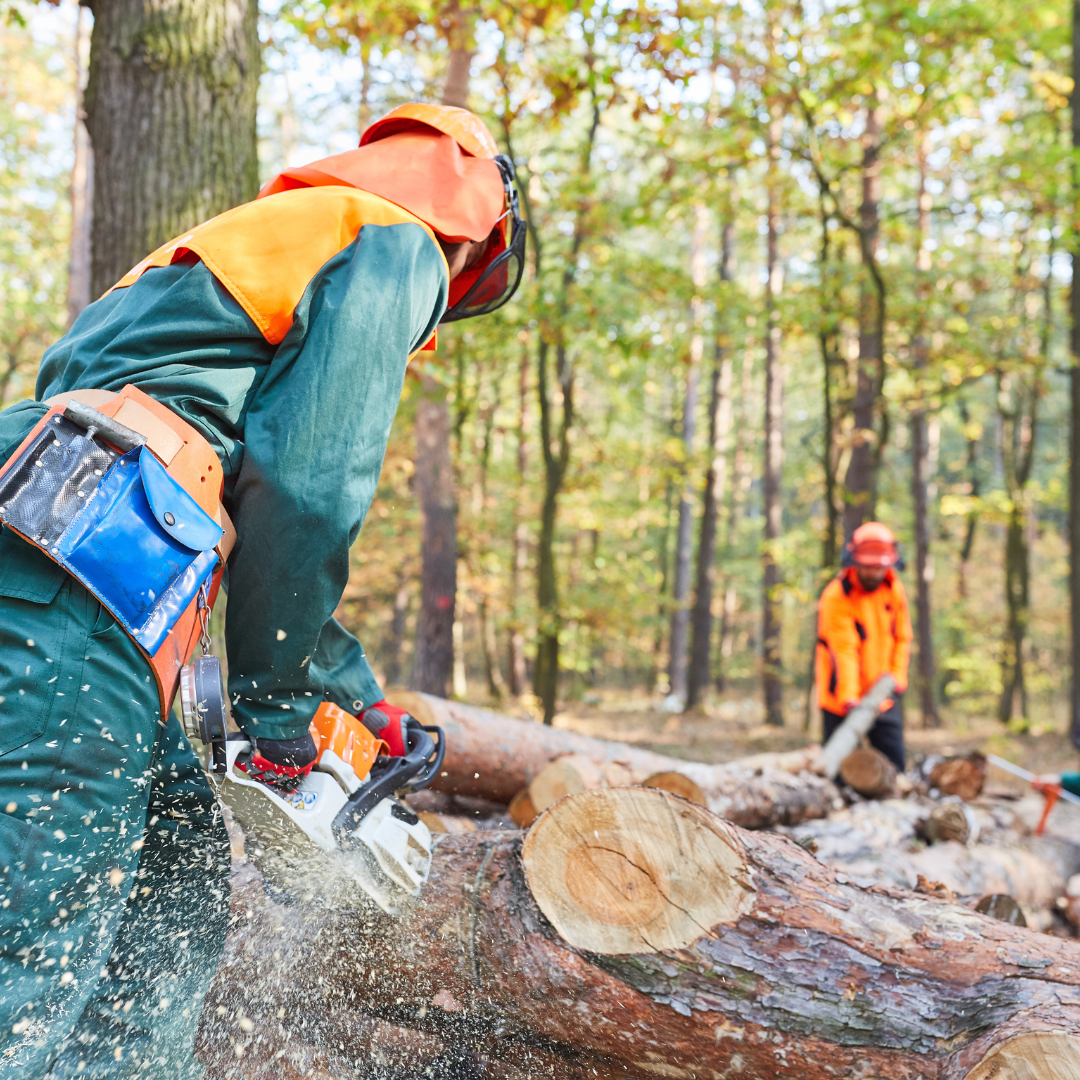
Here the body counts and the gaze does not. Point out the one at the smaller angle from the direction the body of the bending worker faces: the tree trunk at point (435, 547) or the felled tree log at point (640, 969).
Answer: the felled tree log

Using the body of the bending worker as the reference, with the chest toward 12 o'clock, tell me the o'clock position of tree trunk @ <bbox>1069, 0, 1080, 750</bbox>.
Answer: The tree trunk is roughly at 11 o'clock from the bending worker.

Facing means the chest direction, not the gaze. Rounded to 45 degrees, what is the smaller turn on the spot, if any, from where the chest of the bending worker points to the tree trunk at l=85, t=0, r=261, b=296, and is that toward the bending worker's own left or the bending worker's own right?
approximately 90° to the bending worker's own left

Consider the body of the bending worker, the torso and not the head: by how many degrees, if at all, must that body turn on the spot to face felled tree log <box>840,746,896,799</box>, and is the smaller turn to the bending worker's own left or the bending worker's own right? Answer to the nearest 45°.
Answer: approximately 45° to the bending worker's own left

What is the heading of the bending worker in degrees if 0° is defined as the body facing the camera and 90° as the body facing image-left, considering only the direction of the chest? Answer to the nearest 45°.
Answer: approximately 270°

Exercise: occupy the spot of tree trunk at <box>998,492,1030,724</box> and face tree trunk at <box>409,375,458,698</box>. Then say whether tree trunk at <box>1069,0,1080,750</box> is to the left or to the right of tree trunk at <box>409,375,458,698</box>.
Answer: left

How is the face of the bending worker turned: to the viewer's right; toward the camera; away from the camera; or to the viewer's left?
to the viewer's right

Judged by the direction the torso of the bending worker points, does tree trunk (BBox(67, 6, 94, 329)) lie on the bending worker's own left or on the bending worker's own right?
on the bending worker's own left

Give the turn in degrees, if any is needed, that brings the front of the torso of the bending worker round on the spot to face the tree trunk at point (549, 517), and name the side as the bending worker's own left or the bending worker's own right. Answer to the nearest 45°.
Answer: approximately 45° to the bending worker's own left
